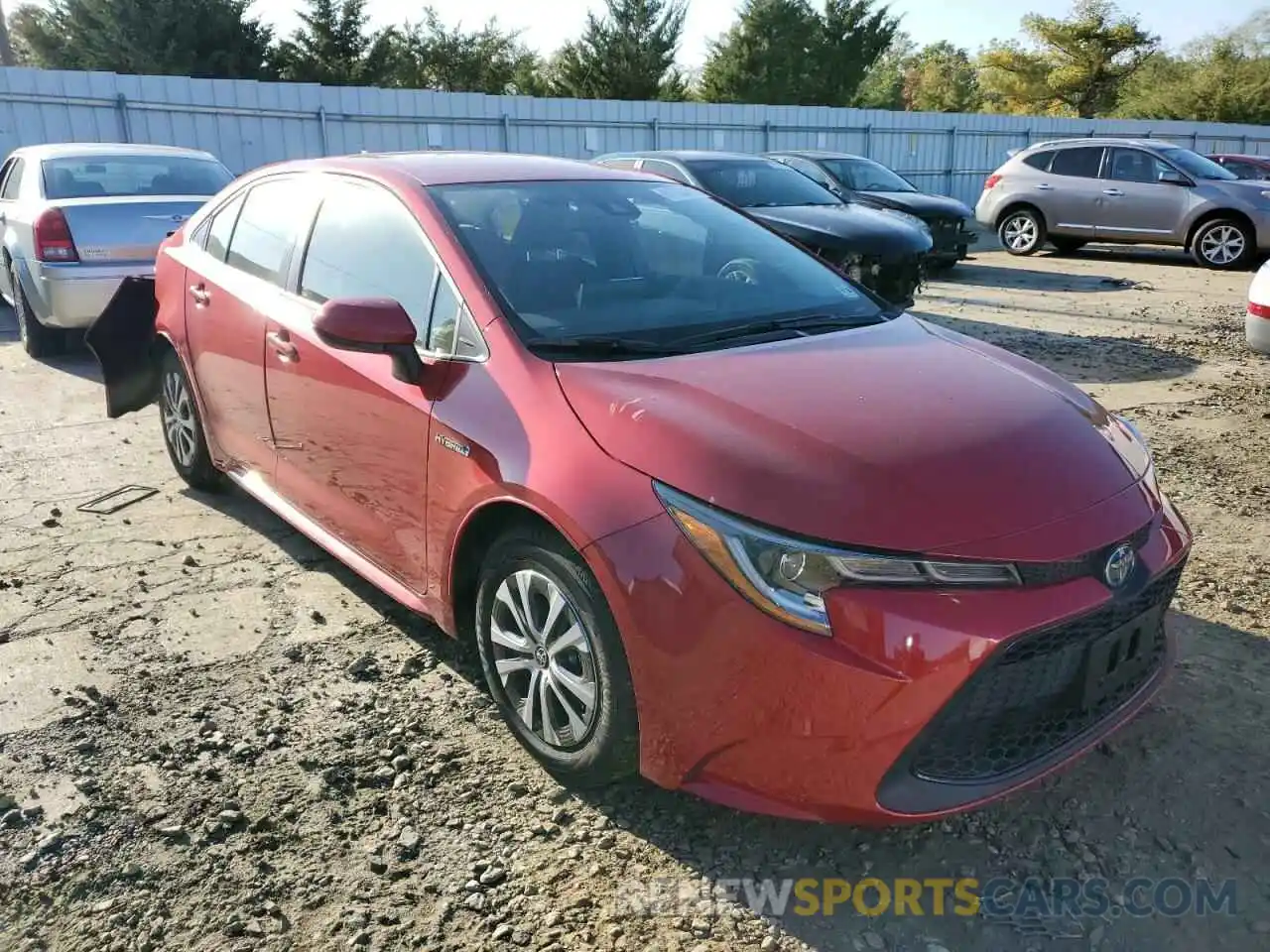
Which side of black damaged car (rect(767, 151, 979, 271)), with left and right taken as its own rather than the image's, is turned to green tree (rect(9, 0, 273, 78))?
back

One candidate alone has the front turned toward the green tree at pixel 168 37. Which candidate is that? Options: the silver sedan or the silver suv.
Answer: the silver sedan

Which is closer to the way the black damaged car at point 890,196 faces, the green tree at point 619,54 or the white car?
the white car

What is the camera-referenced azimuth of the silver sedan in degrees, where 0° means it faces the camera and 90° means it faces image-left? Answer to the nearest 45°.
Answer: approximately 180°

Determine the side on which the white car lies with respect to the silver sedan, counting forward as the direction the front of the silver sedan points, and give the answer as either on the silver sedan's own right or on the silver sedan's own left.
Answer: on the silver sedan's own right

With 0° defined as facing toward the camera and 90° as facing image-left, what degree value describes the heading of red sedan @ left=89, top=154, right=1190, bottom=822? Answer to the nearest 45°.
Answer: approximately 315°

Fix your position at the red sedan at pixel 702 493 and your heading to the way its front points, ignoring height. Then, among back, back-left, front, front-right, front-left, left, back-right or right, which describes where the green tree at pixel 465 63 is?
back-left

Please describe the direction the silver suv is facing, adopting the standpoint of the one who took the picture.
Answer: facing to the right of the viewer

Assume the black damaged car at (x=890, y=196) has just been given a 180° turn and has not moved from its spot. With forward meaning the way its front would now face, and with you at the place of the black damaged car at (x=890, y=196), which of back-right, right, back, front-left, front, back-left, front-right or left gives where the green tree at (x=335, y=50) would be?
front

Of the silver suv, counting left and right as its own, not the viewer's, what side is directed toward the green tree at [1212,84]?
left

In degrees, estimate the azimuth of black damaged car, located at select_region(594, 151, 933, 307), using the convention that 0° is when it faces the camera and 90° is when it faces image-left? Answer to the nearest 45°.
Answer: approximately 315°

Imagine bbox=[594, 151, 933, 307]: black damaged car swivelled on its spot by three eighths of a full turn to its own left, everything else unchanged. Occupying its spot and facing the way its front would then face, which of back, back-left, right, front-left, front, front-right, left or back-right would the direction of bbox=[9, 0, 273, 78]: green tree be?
front-left
